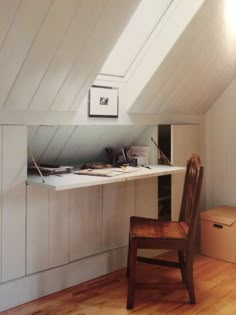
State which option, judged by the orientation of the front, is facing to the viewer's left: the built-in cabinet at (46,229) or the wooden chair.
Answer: the wooden chair

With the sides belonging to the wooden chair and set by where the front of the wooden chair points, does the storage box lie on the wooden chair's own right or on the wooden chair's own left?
on the wooden chair's own right

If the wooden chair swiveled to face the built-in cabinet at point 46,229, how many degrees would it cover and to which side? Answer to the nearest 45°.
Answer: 0° — it already faces it

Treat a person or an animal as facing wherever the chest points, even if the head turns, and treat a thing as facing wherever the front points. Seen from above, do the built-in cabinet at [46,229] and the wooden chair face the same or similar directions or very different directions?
very different directions

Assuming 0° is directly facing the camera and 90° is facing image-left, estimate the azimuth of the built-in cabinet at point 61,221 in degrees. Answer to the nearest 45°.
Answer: approximately 315°

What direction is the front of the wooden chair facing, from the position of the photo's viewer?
facing to the left of the viewer

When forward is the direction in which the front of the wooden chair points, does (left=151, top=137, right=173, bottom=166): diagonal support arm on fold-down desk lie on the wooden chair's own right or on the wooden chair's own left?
on the wooden chair's own right

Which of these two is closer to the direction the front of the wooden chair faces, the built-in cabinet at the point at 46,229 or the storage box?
the built-in cabinet
